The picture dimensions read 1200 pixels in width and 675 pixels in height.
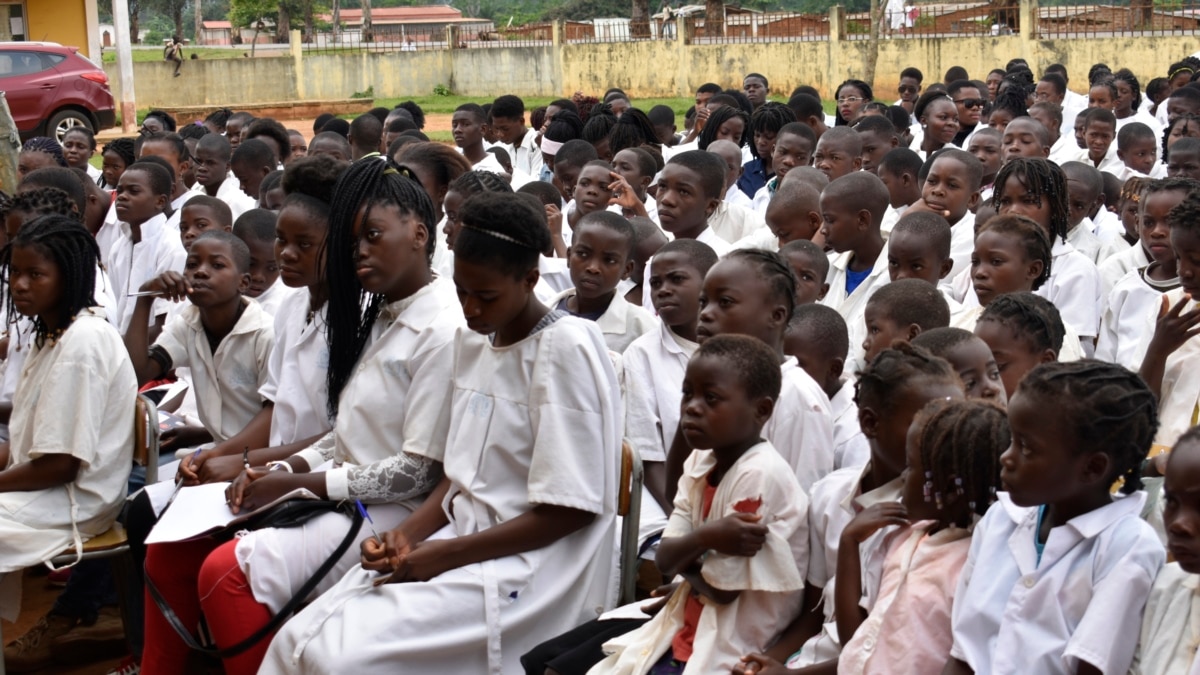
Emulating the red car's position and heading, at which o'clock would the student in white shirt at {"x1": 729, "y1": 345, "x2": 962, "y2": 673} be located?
The student in white shirt is roughly at 9 o'clock from the red car.

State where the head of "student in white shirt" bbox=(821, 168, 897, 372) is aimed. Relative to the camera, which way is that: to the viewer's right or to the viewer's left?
to the viewer's left

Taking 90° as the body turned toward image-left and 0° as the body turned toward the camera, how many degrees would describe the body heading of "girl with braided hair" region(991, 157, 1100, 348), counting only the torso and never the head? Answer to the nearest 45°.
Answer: approximately 45°

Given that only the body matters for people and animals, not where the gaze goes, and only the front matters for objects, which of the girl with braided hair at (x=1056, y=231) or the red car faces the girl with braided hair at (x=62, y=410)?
the girl with braided hair at (x=1056, y=231)

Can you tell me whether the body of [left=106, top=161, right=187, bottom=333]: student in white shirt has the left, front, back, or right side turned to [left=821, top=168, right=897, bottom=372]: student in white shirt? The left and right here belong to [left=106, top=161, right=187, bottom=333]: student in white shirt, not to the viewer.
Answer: left

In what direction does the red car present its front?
to the viewer's left

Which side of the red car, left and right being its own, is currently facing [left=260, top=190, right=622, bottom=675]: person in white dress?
left

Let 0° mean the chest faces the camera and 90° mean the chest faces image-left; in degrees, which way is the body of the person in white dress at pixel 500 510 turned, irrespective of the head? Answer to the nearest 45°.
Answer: approximately 45°

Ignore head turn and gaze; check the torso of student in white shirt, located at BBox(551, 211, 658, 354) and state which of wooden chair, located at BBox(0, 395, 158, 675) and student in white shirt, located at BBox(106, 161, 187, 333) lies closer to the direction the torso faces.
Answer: the wooden chair

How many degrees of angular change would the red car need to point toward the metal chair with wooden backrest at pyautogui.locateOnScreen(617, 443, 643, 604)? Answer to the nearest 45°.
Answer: approximately 90° to its left
